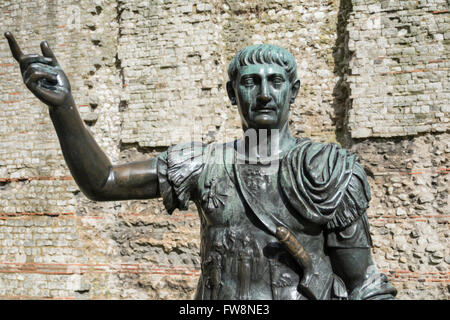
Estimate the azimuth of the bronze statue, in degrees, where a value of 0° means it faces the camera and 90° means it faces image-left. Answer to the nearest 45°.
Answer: approximately 0°
